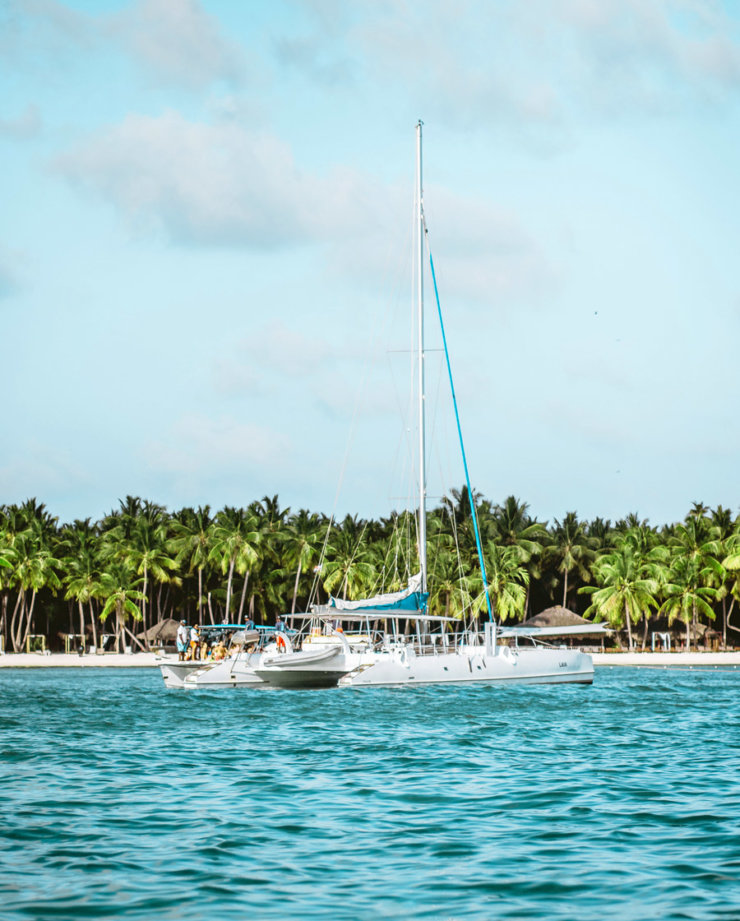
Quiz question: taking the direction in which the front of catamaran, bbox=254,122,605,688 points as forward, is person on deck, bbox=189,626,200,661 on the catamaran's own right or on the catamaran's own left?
on the catamaran's own left
